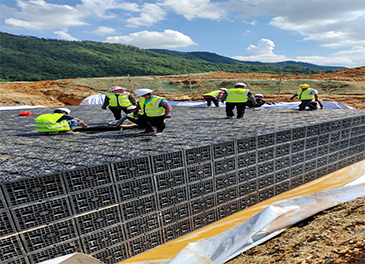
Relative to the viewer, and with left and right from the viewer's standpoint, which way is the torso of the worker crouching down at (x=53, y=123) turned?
facing to the right of the viewer

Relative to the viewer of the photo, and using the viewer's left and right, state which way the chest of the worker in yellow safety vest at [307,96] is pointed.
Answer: facing the viewer and to the left of the viewer

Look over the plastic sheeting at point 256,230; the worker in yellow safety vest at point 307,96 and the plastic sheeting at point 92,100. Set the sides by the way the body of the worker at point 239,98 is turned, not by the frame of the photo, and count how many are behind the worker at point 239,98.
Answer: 1

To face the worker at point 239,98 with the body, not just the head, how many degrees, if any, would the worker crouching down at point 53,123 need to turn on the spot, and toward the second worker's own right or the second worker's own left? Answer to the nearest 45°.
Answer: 0° — they already face them

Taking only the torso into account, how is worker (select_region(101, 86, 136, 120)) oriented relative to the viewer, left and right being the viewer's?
facing the viewer

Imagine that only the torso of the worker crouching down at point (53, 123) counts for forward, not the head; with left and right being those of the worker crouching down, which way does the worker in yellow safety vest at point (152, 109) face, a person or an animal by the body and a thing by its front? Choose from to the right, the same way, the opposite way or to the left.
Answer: the opposite way

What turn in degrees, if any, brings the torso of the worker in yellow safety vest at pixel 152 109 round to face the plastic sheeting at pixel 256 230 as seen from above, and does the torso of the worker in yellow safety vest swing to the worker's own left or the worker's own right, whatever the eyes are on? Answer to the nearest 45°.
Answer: approximately 90° to the worker's own left
